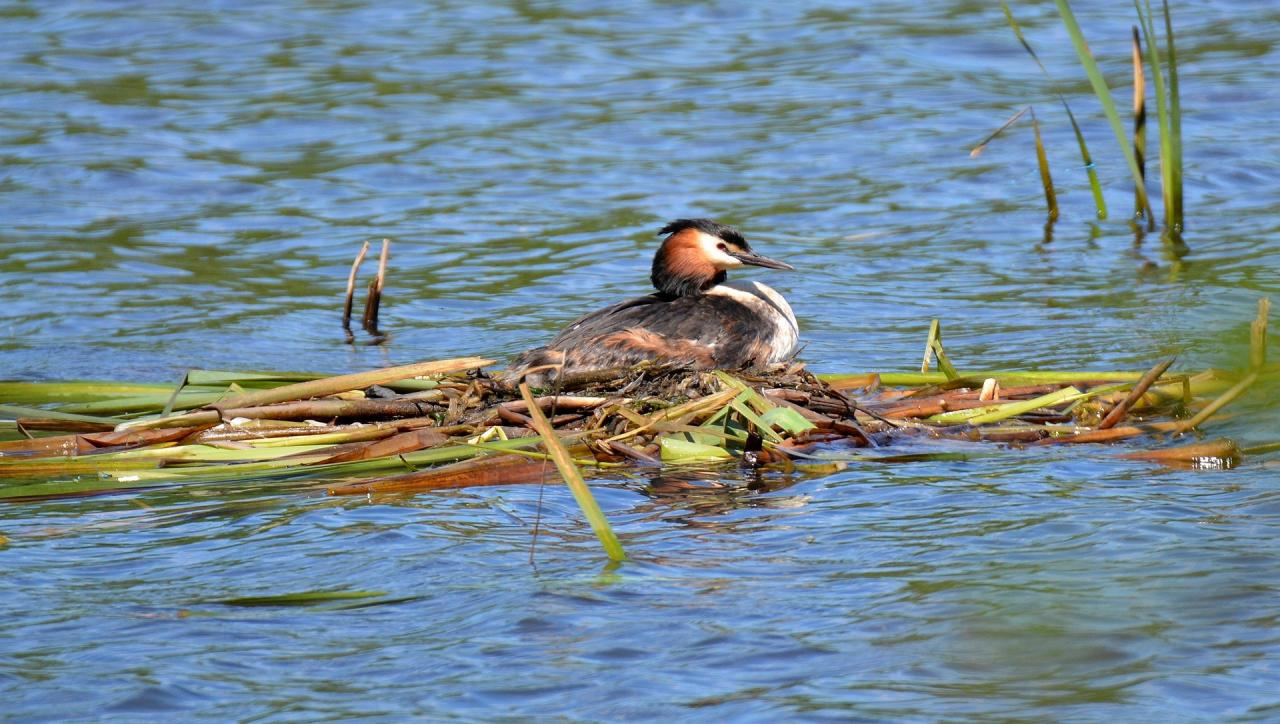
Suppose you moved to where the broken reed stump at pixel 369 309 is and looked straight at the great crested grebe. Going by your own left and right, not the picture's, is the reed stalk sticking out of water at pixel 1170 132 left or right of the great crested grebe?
left

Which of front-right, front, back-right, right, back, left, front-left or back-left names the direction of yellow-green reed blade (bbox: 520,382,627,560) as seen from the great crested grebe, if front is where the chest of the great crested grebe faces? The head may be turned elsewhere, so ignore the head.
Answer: right

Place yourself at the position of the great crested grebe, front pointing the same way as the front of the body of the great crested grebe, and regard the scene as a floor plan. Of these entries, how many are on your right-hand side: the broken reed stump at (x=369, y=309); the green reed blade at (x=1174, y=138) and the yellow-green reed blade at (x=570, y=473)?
1

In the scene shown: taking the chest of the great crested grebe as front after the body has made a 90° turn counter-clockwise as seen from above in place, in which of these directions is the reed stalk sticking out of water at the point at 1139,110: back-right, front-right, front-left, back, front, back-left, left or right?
front-right

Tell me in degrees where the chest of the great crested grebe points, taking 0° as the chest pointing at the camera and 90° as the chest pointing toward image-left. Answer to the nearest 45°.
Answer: approximately 270°

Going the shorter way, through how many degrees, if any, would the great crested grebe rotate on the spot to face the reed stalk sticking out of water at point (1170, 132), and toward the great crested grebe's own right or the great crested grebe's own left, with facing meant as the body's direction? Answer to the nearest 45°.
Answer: approximately 45° to the great crested grebe's own left
